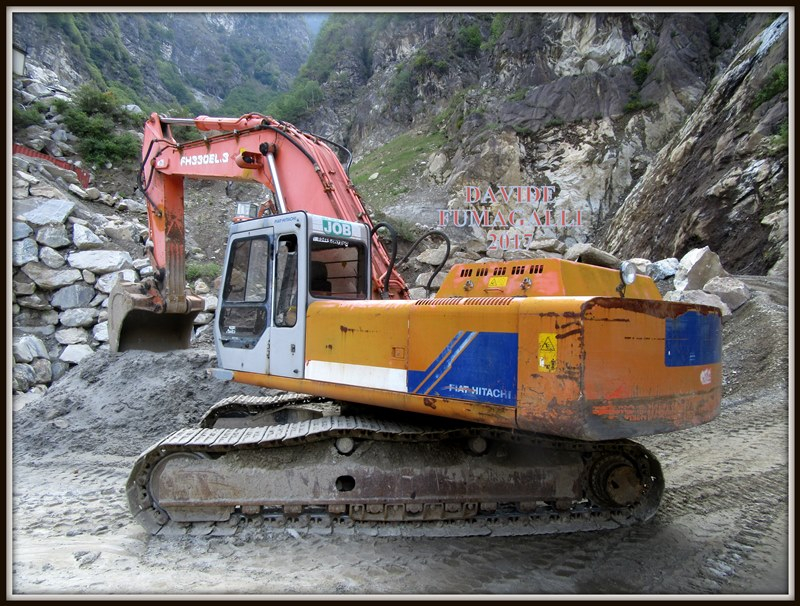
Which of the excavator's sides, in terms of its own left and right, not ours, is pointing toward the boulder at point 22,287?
front

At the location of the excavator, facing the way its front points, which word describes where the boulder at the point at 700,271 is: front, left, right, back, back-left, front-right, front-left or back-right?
right

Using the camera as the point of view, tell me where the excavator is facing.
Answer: facing away from the viewer and to the left of the viewer

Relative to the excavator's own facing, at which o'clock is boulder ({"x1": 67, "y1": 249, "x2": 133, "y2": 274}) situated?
The boulder is roughly at 12 o'clock from the excavator.

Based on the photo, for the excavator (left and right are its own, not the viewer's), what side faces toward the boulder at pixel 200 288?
front

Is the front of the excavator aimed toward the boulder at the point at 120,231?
yes

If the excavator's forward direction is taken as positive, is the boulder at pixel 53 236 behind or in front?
in front

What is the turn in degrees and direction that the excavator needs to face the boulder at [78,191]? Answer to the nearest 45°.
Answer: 0° — it already faces it
